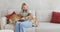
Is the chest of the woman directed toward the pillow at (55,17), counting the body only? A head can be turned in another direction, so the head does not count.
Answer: no
